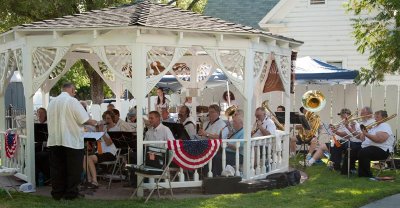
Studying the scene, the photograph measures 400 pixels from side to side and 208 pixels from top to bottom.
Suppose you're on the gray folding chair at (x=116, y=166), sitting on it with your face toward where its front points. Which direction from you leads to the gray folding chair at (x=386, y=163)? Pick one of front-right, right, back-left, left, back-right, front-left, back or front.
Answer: back

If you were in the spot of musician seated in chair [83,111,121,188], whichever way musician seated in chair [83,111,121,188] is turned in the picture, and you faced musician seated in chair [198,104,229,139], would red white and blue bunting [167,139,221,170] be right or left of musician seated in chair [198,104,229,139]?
right

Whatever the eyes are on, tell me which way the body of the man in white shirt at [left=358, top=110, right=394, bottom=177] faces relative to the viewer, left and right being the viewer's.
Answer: facing to the left of the viewer

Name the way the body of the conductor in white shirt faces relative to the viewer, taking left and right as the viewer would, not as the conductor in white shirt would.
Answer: facing away from the viewer and to the right of the viewer

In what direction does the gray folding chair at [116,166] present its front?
to the viewer's left

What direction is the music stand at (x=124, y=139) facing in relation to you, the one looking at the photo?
facing away from the viewer and to the right of the viewer

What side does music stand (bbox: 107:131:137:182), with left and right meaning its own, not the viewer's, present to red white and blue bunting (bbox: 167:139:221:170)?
right
